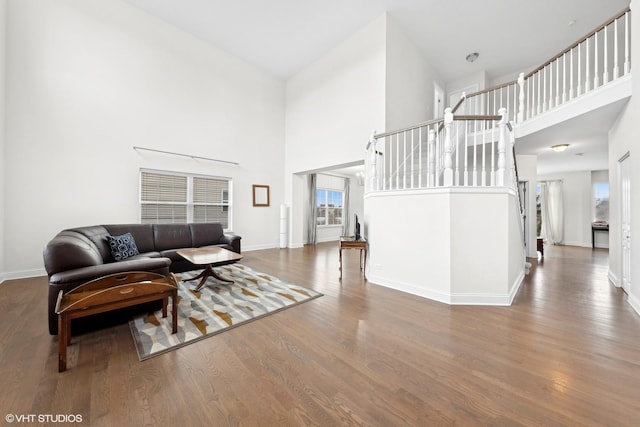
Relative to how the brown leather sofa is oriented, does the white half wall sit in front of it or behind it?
in front

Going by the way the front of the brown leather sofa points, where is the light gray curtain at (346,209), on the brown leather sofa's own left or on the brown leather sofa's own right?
on the brown leather sofa's own left

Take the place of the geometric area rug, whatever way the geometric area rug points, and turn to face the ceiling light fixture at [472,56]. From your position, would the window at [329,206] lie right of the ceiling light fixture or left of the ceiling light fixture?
left

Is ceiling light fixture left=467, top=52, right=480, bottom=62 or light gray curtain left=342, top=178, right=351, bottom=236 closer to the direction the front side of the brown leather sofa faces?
the ceiling light fixture

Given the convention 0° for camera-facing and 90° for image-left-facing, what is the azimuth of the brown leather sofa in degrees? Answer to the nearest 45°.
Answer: approximately 315°

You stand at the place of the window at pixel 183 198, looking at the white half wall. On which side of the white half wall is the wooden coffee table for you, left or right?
right

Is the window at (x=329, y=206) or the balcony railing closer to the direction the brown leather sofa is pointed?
the balcony railing

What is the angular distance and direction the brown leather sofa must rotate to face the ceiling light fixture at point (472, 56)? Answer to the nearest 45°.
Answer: approximately 45° to its left

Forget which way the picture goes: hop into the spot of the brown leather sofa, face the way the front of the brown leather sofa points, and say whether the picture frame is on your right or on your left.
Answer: on your left

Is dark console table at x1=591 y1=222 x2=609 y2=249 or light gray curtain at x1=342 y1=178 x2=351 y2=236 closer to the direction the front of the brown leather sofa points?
the dark console table

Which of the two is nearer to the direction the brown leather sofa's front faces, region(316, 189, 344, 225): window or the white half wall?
the white half wall
